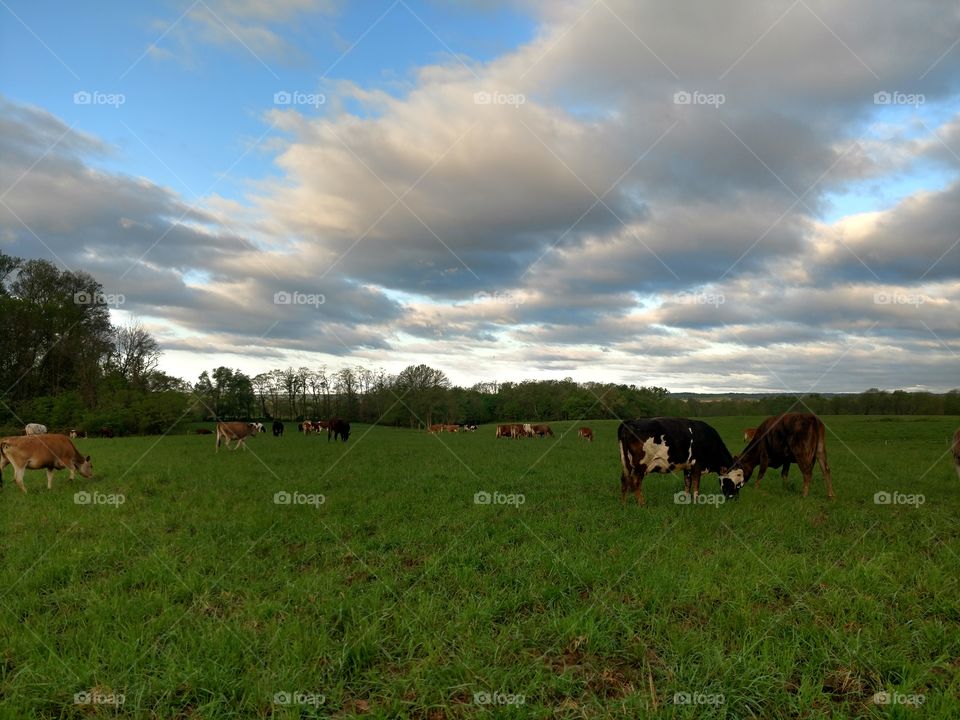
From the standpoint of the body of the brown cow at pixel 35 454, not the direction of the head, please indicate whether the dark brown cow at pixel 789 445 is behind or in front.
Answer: in front

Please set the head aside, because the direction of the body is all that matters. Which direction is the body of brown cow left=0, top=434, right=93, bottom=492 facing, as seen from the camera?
to the viewer's right

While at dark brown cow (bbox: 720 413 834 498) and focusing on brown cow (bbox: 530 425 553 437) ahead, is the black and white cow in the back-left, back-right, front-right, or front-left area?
back-left

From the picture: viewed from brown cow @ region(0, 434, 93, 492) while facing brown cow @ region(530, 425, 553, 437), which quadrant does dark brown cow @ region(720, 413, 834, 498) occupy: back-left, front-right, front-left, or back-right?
front-right

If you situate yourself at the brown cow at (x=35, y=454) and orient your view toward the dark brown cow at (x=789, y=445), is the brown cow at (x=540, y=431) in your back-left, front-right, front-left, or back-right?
front-left

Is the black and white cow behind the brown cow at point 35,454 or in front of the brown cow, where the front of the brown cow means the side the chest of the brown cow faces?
in front
